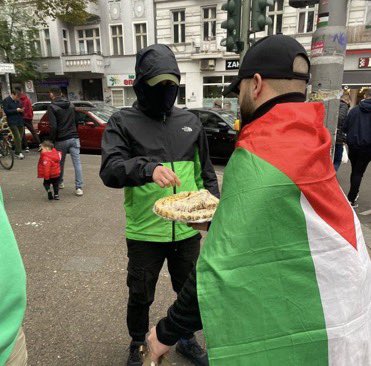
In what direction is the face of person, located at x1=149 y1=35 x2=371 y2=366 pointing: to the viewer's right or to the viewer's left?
to the viewer's left

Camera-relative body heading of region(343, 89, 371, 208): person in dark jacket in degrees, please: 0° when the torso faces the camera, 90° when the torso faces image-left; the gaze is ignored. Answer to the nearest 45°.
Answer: approximately 180°

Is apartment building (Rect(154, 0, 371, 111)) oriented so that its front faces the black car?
yes

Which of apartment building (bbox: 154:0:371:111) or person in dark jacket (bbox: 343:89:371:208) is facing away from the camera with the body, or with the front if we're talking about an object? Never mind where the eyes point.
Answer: the person in dark jacket
